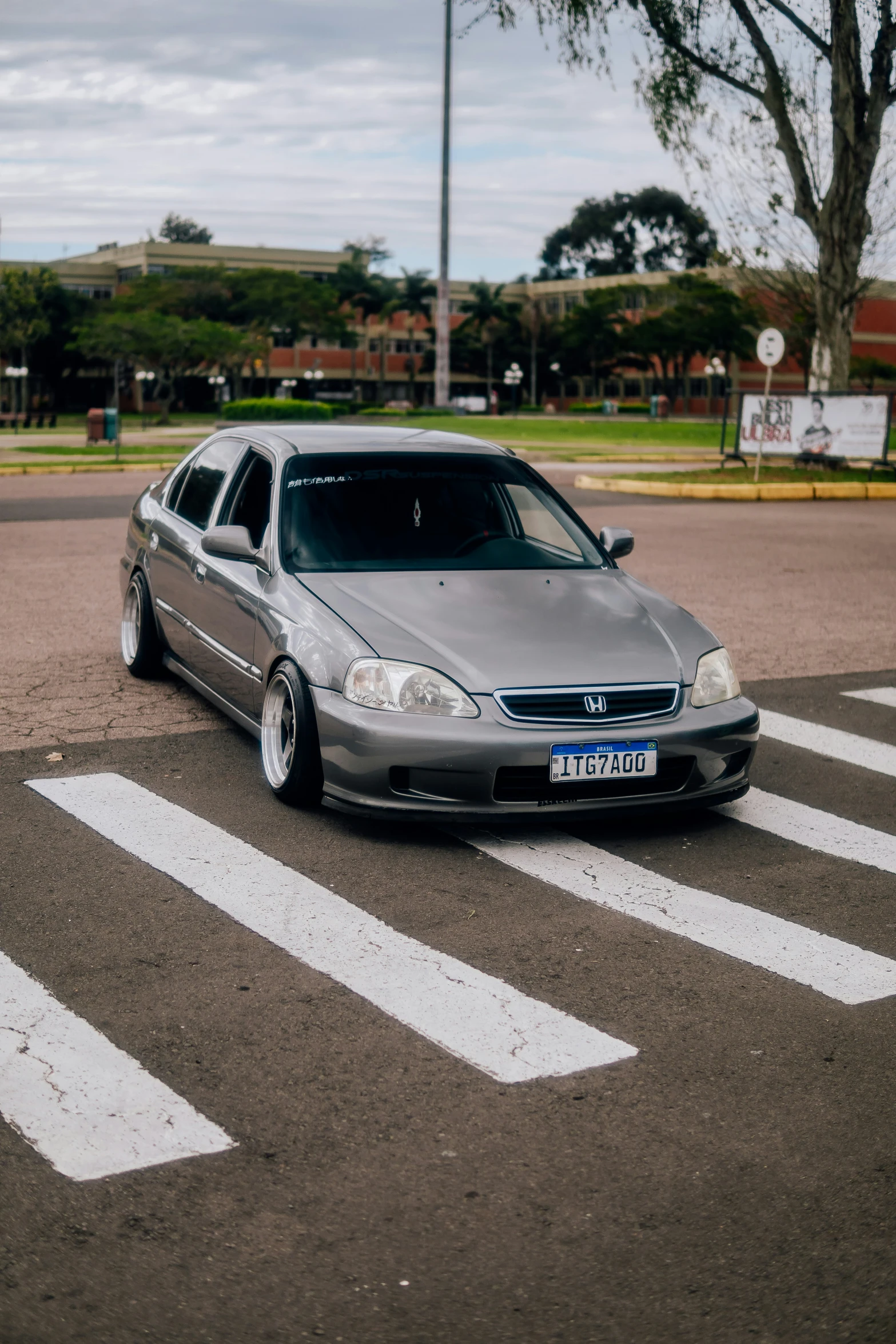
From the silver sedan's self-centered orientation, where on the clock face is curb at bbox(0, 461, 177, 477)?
The curb is roughly at 7 o'clock from the silver sedan.

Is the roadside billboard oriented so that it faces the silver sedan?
yes

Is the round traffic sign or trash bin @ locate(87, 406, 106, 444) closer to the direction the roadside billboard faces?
the round traffic sign

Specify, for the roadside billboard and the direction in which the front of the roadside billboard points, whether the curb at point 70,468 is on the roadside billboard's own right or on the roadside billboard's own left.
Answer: on the roadside billboard's own right

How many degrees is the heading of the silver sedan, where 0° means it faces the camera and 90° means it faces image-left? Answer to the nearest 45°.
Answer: approximately 315°

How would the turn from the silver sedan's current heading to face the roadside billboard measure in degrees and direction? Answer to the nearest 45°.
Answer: approximately 135° to its left

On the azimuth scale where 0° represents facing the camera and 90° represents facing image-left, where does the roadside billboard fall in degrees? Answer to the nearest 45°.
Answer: approximately 0°
